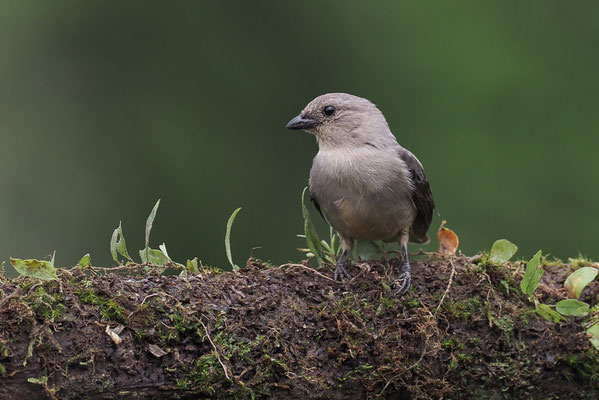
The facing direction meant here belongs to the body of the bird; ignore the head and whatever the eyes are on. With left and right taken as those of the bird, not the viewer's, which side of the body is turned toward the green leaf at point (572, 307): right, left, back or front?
left

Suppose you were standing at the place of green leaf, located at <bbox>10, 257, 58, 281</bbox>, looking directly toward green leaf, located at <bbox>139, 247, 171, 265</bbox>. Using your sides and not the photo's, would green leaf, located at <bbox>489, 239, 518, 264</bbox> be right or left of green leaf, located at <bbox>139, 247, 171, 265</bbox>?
right

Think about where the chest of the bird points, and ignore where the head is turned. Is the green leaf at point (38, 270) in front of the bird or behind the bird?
in front

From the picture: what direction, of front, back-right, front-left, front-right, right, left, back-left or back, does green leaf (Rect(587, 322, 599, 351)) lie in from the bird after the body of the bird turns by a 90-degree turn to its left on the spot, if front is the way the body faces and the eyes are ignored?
front

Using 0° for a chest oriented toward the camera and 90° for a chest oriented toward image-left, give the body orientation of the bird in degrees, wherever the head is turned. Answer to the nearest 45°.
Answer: approximately 45°

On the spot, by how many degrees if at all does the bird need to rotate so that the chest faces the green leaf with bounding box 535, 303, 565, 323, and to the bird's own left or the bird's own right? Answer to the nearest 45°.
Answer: approximately 90° to the bird's own left

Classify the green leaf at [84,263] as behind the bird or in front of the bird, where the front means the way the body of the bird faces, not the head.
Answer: in front

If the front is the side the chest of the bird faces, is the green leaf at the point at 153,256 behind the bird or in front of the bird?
in front

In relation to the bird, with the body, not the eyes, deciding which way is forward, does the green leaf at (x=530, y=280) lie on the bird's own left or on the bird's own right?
on the bird's own left

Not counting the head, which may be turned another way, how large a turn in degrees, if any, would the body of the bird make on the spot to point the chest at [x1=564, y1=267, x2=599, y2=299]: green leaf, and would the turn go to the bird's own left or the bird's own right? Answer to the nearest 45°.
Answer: approximately 90° to the bird's own left
